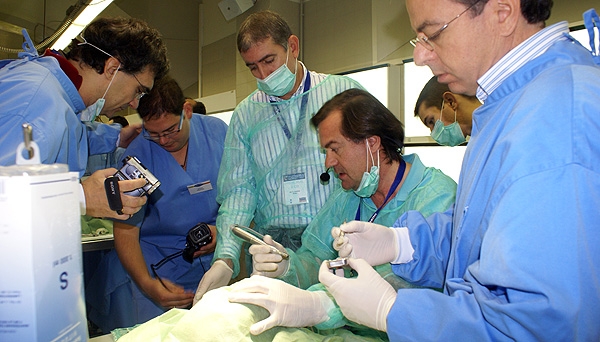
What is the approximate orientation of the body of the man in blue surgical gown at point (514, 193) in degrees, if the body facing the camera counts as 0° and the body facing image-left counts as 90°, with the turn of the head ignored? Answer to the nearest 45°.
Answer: approximately 90°

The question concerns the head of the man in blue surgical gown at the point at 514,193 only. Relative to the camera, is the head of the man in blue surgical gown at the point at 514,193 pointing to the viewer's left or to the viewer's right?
to the viewer's left

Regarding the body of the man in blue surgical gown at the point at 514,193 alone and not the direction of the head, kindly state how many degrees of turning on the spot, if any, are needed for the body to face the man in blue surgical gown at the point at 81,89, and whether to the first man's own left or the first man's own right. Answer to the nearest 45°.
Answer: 0° — they already face them

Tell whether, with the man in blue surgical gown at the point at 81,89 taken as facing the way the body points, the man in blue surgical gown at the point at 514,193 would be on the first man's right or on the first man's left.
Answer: on the first man's right

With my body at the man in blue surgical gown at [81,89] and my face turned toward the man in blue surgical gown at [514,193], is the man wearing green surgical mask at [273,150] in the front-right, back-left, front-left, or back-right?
front-left

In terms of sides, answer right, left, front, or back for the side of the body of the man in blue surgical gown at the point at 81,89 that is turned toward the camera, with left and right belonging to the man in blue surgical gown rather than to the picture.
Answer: right

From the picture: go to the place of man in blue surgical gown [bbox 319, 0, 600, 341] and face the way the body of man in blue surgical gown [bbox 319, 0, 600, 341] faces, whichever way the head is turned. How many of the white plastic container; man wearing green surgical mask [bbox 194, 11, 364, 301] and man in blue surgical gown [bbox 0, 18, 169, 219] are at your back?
0

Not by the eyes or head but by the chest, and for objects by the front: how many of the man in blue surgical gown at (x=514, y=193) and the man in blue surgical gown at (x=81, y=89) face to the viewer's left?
1

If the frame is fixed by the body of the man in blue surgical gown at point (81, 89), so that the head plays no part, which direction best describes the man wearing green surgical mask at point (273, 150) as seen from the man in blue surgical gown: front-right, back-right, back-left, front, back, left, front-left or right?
front

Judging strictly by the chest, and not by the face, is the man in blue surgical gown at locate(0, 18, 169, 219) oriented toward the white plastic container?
no

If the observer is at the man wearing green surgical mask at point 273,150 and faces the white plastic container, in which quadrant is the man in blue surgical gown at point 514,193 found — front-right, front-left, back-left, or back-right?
front-left

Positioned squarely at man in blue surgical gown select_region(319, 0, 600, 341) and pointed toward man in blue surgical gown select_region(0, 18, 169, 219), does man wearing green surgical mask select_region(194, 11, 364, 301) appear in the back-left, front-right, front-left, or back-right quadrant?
front-right

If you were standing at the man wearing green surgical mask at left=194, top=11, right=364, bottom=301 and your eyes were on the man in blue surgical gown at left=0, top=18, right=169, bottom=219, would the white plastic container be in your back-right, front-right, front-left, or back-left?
front-left

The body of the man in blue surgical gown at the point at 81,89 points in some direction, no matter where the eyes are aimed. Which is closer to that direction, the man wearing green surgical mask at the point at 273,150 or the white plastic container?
the man wearing green surgical mask

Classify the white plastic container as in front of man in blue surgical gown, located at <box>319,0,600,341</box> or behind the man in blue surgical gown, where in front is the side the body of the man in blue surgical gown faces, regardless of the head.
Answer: in front
